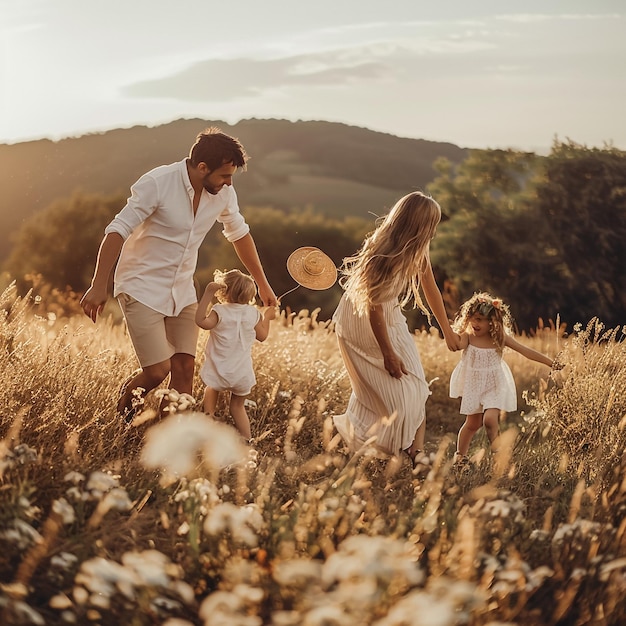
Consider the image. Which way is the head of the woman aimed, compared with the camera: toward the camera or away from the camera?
away from the camera

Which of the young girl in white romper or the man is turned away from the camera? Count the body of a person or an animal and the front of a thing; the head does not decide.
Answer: the young girl in white romper

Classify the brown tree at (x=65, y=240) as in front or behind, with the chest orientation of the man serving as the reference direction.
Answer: behind

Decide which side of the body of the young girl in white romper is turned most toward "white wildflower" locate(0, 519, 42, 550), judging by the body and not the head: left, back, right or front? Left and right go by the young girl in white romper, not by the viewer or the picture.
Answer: back

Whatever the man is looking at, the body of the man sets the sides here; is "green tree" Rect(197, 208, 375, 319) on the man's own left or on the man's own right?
on the man's own left

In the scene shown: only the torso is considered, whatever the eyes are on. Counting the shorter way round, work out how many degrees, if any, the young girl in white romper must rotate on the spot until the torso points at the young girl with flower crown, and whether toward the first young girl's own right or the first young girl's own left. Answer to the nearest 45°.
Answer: approximately 90° to the first young girl's own right

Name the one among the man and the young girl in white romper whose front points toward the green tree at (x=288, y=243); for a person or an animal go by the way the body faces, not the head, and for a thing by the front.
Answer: the young girl in white romper

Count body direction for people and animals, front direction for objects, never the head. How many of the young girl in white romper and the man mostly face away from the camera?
1

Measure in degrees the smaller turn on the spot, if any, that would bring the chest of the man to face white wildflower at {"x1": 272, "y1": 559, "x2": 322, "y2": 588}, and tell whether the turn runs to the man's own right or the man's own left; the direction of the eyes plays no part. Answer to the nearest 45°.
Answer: approximately 45° to the man's own right

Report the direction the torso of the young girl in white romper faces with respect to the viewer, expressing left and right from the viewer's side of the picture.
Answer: facing away from the viewer

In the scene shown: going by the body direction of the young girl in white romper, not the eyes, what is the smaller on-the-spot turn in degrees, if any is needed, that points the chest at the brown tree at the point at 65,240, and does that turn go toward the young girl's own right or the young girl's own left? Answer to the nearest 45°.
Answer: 0° — they already face it

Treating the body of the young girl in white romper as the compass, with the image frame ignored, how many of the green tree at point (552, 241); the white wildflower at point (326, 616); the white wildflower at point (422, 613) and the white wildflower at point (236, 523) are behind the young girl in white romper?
3

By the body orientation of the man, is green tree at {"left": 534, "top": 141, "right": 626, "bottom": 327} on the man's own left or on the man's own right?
on the man's own left

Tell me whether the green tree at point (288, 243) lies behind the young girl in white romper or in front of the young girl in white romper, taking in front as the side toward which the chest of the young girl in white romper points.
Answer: in front
